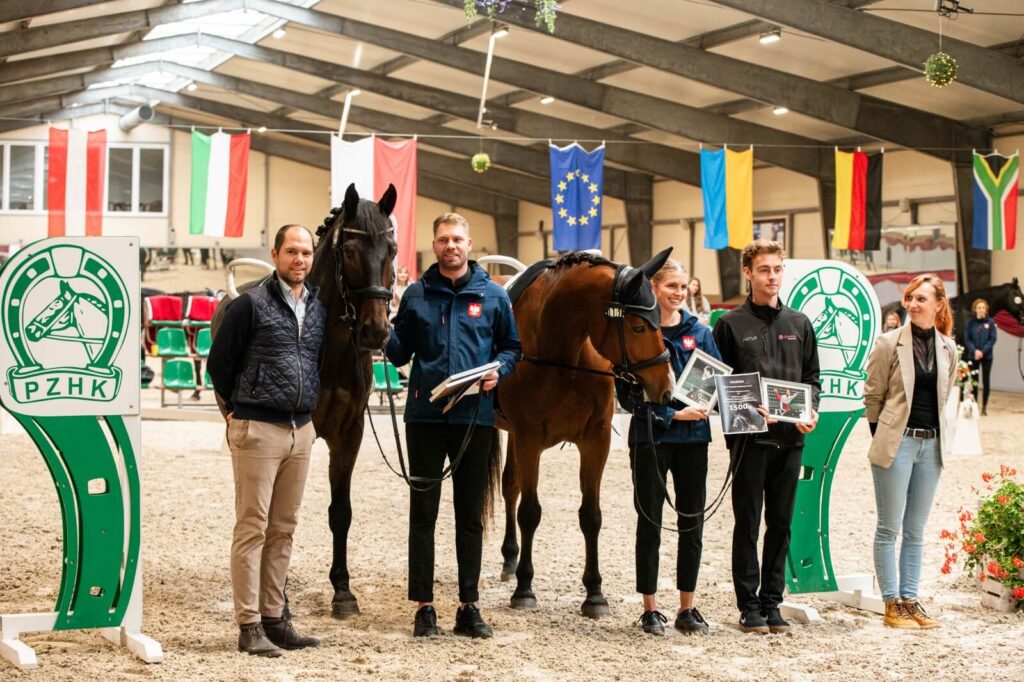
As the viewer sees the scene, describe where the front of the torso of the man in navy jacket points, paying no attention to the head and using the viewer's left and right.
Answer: facing the viewer

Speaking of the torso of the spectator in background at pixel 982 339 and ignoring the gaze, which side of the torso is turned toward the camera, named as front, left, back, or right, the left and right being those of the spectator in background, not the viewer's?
front

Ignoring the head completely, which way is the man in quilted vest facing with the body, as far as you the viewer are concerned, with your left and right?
facing the viewer and to the right of the viewer

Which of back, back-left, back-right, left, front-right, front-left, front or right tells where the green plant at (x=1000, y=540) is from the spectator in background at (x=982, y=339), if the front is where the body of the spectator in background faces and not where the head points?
front

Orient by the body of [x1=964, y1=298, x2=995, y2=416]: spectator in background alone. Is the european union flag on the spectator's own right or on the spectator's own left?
on the spectator's own right

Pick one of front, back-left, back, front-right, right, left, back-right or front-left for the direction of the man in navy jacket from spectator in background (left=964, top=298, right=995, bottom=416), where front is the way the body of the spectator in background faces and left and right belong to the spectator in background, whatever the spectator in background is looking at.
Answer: front

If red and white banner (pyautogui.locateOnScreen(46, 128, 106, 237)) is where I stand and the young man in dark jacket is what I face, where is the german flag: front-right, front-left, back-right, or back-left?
front-left

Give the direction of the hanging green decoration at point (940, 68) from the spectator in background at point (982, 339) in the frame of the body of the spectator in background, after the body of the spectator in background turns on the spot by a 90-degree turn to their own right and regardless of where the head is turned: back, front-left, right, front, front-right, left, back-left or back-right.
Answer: left

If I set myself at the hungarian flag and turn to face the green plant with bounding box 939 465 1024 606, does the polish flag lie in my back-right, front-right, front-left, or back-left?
front-left

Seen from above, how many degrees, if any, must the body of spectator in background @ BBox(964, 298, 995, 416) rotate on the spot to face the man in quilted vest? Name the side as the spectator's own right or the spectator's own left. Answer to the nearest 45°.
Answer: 0° — they already face them

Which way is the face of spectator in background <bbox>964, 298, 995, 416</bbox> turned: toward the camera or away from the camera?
toward the camera

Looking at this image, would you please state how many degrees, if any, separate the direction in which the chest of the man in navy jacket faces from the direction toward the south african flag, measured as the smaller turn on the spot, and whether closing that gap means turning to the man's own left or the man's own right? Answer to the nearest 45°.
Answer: approximately 135° to the man's own left

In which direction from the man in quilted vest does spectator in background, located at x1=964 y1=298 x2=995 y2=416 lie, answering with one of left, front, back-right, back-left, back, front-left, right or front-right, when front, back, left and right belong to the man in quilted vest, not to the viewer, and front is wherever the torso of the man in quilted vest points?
left

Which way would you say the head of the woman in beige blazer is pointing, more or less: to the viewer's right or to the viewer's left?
to the viewer's left
